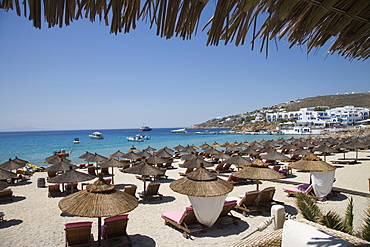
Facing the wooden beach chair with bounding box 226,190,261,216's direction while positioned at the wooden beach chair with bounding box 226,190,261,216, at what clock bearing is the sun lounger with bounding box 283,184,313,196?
The sun lounger is roughly at 3 o'clock from the wooden beach chair.

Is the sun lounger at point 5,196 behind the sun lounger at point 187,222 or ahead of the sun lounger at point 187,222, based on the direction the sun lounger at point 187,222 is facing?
ahead

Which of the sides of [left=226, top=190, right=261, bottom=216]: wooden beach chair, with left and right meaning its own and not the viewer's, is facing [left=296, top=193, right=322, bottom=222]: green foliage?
back

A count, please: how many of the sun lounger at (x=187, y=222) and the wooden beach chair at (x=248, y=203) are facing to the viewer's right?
0

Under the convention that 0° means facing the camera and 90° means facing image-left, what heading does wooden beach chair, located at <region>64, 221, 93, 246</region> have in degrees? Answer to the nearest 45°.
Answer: approximately 180°

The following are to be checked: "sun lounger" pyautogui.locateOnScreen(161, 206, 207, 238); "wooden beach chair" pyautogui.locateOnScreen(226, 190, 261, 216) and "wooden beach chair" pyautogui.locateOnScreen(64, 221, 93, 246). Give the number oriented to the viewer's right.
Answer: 0

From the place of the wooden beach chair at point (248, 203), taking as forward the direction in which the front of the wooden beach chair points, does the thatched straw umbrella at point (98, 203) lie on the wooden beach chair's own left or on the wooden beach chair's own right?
on the wooden beach chair's own left

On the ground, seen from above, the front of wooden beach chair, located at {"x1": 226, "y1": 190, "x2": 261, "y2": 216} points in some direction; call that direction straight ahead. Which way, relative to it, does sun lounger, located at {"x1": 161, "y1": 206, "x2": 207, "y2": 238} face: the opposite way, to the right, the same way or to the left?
the same way

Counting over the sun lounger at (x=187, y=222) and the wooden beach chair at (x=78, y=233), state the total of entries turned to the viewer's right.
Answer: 0

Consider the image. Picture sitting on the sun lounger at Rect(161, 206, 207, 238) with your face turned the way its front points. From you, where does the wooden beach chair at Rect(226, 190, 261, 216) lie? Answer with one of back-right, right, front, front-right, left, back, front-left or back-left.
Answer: right

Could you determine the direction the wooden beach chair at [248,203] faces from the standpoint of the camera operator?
facing away from the viewer and to the left of the viewer

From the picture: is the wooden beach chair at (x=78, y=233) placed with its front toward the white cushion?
no

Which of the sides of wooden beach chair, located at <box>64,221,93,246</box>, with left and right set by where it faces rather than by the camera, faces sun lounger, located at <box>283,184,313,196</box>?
right
